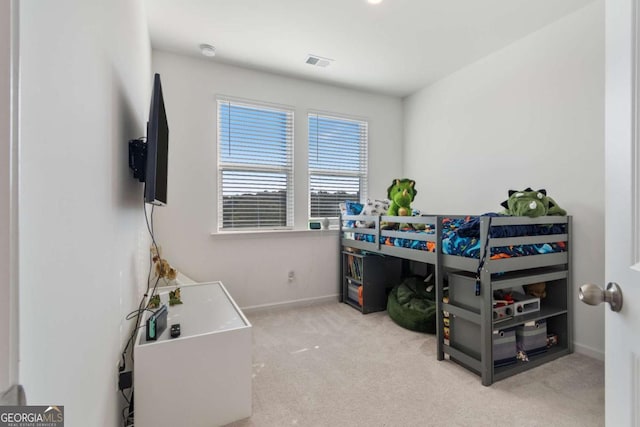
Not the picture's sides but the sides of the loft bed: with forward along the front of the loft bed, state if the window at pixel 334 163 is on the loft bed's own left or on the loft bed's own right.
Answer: on the loft bed's own right

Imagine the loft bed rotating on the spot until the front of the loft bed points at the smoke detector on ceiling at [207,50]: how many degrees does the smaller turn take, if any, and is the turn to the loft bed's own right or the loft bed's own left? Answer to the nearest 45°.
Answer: approximately 45° to the loft bed's own right

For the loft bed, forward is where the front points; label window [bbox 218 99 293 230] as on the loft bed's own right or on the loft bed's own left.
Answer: on the loft bed's own right
